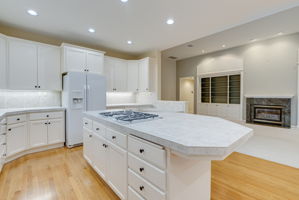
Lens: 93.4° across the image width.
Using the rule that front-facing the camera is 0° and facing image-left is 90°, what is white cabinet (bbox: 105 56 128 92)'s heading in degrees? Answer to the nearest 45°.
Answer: approximately 315°

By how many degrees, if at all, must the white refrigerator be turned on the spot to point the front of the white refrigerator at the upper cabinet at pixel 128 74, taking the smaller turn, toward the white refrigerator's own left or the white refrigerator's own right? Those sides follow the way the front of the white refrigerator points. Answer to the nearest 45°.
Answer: approximately 90° to the white refrigerator's own left

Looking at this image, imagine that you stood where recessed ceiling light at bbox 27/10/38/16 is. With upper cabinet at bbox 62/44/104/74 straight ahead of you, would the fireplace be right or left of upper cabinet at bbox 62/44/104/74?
right

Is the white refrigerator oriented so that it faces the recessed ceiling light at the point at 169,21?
no

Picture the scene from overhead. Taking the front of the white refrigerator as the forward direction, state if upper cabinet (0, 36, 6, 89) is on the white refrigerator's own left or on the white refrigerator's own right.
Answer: on the white refrigerator's own right

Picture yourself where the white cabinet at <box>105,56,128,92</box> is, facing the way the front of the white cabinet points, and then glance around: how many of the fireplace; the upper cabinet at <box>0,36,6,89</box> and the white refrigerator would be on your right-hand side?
2

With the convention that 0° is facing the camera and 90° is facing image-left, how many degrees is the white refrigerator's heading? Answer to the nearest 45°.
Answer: approximately 315°

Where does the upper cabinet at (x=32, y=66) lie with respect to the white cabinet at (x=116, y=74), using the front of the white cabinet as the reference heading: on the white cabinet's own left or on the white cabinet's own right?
on the white cabinet's own right

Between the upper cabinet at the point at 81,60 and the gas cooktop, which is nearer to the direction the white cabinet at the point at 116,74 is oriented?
the gas cooktop

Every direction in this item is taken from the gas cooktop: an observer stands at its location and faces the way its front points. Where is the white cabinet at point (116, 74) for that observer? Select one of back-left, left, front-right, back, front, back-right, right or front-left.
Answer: back-right
